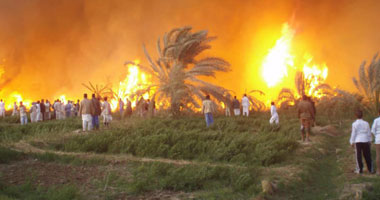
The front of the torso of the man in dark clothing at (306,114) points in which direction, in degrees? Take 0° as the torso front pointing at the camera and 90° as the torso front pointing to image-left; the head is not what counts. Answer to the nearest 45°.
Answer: approximately 180°

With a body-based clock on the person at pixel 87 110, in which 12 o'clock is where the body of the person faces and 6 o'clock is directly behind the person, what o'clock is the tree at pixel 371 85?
The tree is roughly at 3 o'clock from the person.

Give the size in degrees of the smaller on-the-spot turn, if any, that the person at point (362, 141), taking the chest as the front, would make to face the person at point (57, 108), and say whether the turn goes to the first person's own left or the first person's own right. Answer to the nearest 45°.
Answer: approximately 45° to the first person's own left

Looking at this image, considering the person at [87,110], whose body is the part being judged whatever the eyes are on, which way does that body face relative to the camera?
away from the camera

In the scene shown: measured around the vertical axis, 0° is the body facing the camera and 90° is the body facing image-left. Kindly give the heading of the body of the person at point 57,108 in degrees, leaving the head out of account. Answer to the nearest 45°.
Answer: approximately 180°

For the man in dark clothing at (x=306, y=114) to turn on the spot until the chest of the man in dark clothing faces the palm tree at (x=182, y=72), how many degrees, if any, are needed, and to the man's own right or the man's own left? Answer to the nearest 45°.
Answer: approximately 45° to the man's own left

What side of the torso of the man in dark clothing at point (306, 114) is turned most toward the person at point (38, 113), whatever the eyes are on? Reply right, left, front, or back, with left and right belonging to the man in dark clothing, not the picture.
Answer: left

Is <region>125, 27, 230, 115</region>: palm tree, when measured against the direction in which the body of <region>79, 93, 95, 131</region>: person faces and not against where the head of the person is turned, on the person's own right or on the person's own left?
on the person's own right
